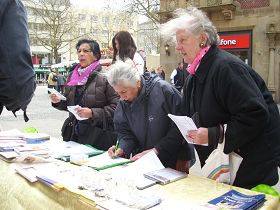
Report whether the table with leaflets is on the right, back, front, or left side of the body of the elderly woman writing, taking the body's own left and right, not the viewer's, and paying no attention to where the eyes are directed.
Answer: front

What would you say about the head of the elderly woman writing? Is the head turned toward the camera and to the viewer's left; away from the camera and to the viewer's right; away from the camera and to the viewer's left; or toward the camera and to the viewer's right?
toward the camera and to the viewer's left

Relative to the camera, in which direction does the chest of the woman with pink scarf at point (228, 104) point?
to the viewer's left

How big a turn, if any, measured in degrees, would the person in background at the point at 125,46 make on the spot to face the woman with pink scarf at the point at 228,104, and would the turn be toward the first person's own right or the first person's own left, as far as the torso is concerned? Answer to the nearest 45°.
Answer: approximately 90° to the first person's own left

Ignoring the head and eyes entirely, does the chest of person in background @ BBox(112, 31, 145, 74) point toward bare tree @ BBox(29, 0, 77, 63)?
no

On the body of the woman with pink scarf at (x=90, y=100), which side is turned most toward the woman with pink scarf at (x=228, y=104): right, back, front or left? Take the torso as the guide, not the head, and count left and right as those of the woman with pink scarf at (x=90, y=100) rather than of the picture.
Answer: left

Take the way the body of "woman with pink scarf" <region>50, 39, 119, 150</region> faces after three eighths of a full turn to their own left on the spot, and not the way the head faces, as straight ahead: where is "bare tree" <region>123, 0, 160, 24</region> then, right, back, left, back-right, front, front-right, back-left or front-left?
left

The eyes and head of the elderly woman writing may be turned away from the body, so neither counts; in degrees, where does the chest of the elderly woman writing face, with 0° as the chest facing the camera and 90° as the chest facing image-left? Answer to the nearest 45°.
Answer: approximately 45°

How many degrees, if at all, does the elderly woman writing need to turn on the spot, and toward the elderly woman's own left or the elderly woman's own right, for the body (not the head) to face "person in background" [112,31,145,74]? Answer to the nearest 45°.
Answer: approximately 135° to the elderly woman's own right

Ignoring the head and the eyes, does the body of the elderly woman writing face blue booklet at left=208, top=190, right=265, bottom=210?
no

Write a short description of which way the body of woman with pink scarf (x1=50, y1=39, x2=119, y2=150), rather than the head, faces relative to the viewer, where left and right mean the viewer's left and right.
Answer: facing the viewer and to the left of the viewer

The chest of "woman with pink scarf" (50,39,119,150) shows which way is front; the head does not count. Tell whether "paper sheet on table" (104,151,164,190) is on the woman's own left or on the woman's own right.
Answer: on the woman's own left
